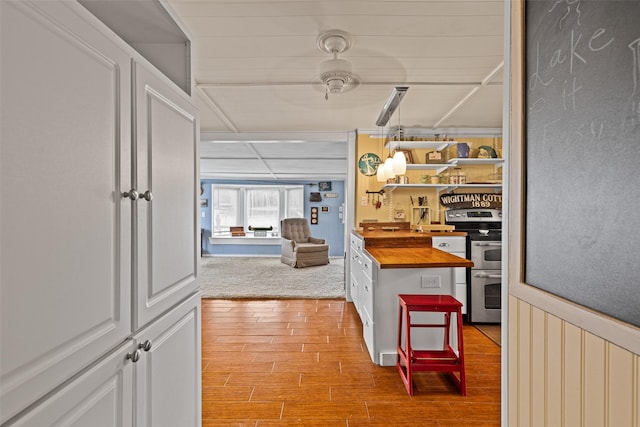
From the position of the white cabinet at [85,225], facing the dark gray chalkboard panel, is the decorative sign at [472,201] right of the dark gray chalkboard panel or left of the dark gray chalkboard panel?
left

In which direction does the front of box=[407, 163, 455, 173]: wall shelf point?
toward the camera

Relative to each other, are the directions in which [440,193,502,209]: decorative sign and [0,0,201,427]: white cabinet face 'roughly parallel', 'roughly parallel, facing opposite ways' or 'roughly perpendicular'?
roughly perpendicular

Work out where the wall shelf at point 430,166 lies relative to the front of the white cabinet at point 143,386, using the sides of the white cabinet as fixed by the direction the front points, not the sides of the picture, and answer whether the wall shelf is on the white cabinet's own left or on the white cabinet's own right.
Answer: on the white cabinet's own left

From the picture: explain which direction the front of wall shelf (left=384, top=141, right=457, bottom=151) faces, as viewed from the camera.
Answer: facing the viewer

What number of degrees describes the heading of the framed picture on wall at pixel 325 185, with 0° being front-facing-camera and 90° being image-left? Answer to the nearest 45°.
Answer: approximately 0°

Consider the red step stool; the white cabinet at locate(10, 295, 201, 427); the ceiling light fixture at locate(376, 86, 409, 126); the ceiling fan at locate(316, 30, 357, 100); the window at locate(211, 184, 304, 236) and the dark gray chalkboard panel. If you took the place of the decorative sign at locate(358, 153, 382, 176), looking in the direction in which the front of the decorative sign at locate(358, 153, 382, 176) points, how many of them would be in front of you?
5

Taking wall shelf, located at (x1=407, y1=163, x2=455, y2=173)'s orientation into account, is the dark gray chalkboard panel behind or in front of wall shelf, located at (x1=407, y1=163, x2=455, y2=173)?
in front

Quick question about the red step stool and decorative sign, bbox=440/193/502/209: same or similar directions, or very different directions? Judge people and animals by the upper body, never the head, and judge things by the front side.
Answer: same or similar directions

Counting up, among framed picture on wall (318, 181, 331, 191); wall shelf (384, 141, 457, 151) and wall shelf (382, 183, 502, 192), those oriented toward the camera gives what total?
3

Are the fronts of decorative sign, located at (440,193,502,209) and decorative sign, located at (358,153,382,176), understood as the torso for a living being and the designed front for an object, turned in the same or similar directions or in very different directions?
same or similar directions

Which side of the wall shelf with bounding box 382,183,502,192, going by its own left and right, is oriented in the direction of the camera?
front

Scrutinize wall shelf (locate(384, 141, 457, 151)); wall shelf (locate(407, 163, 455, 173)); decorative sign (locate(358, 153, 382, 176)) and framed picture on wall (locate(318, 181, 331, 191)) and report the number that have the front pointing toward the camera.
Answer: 4

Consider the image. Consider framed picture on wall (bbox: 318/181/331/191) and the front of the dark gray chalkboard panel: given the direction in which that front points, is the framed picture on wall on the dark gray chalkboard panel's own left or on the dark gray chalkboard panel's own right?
on the dark gray chalkboard panel's own right

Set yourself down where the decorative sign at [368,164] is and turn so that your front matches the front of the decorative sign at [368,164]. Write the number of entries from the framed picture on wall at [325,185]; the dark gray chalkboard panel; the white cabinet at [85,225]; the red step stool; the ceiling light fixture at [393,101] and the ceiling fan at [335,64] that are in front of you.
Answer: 5

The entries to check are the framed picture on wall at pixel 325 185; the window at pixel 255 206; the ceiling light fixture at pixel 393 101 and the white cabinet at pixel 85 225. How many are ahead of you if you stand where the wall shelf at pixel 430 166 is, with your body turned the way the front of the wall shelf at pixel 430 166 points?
2

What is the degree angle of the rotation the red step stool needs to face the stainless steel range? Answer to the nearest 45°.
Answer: approximately 180°

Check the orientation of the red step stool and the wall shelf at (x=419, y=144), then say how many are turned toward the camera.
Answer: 2

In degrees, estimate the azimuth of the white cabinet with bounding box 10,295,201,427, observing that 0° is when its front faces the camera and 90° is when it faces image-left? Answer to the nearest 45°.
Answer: approximately 315°

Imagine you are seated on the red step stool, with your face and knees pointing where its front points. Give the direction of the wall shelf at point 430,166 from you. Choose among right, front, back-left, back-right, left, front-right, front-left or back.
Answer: back

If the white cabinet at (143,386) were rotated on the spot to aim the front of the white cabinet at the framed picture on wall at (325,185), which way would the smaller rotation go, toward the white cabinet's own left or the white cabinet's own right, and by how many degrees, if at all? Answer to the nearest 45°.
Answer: approximately 90° to the white cabinet's own left
